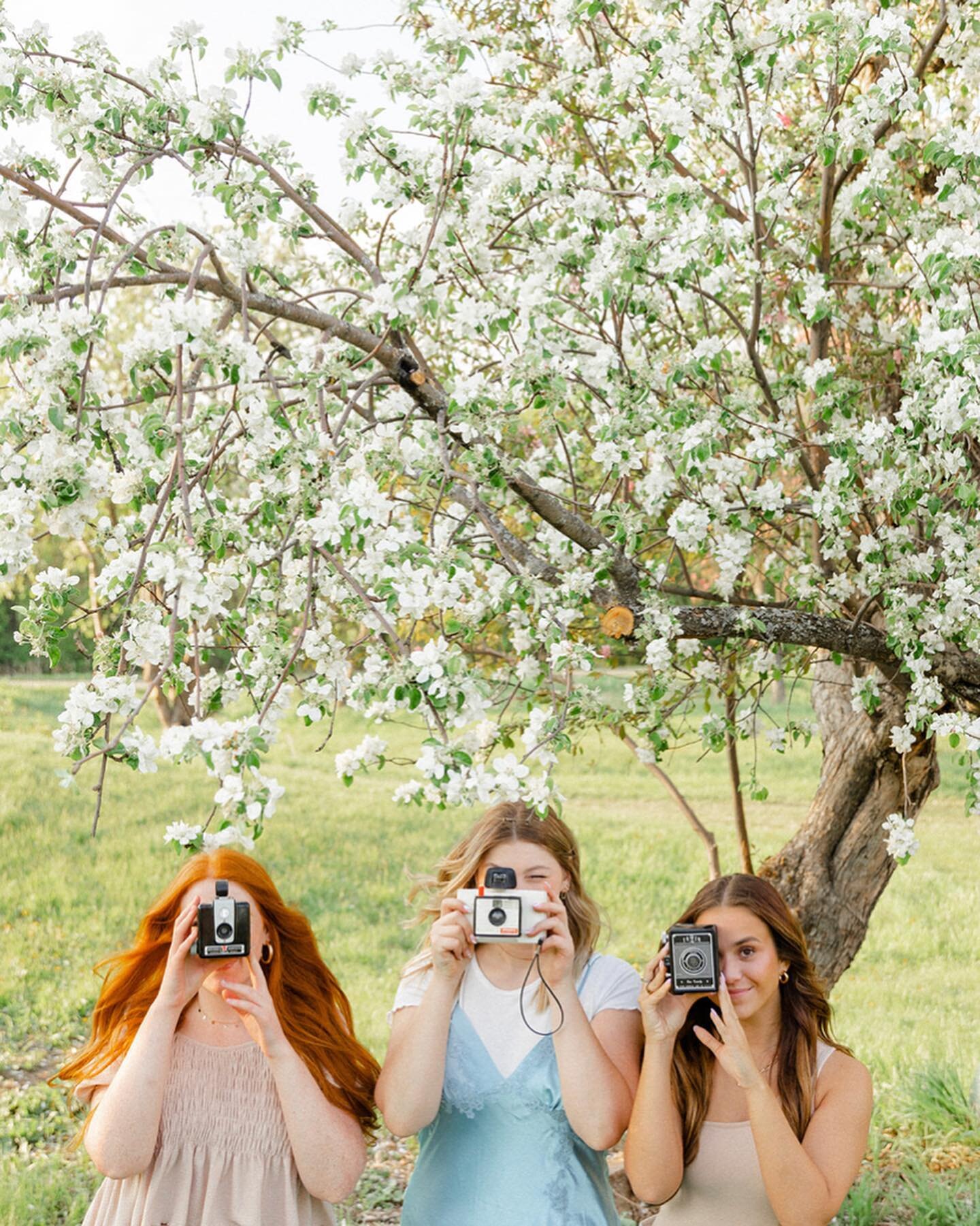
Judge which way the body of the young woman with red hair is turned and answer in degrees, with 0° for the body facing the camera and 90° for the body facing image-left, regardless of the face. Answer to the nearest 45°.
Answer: approximately 0°

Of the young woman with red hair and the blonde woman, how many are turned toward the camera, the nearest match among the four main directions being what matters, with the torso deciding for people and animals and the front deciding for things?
2

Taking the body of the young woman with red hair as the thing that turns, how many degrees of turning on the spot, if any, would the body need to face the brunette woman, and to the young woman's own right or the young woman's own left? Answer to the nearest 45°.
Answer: approximately 90° to the young woman's own left
